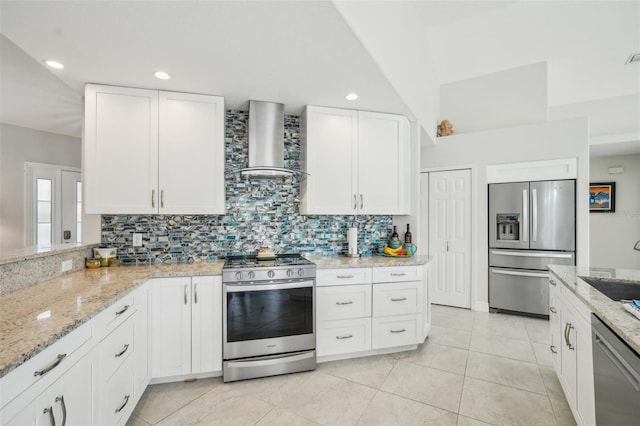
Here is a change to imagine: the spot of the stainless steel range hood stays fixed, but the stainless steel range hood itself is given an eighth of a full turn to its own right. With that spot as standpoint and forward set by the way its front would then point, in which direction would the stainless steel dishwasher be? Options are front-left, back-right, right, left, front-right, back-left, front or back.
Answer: left

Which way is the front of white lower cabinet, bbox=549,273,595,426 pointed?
to the viewer's left

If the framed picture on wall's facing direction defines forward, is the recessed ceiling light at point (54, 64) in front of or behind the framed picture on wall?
in front

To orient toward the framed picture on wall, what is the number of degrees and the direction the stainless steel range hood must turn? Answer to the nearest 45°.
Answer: approximately 90° to its left

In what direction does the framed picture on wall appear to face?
toward the camera

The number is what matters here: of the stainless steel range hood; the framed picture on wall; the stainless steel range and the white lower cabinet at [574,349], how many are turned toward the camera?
3

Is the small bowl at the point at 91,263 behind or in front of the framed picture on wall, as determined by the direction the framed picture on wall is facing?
in front

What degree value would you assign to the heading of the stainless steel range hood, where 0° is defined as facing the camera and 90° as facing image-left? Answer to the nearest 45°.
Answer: approximately 0°

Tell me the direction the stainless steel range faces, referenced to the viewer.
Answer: facing the viewer

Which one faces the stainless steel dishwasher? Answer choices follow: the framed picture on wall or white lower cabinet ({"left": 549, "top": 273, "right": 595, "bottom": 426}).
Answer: the framed picture on wall
